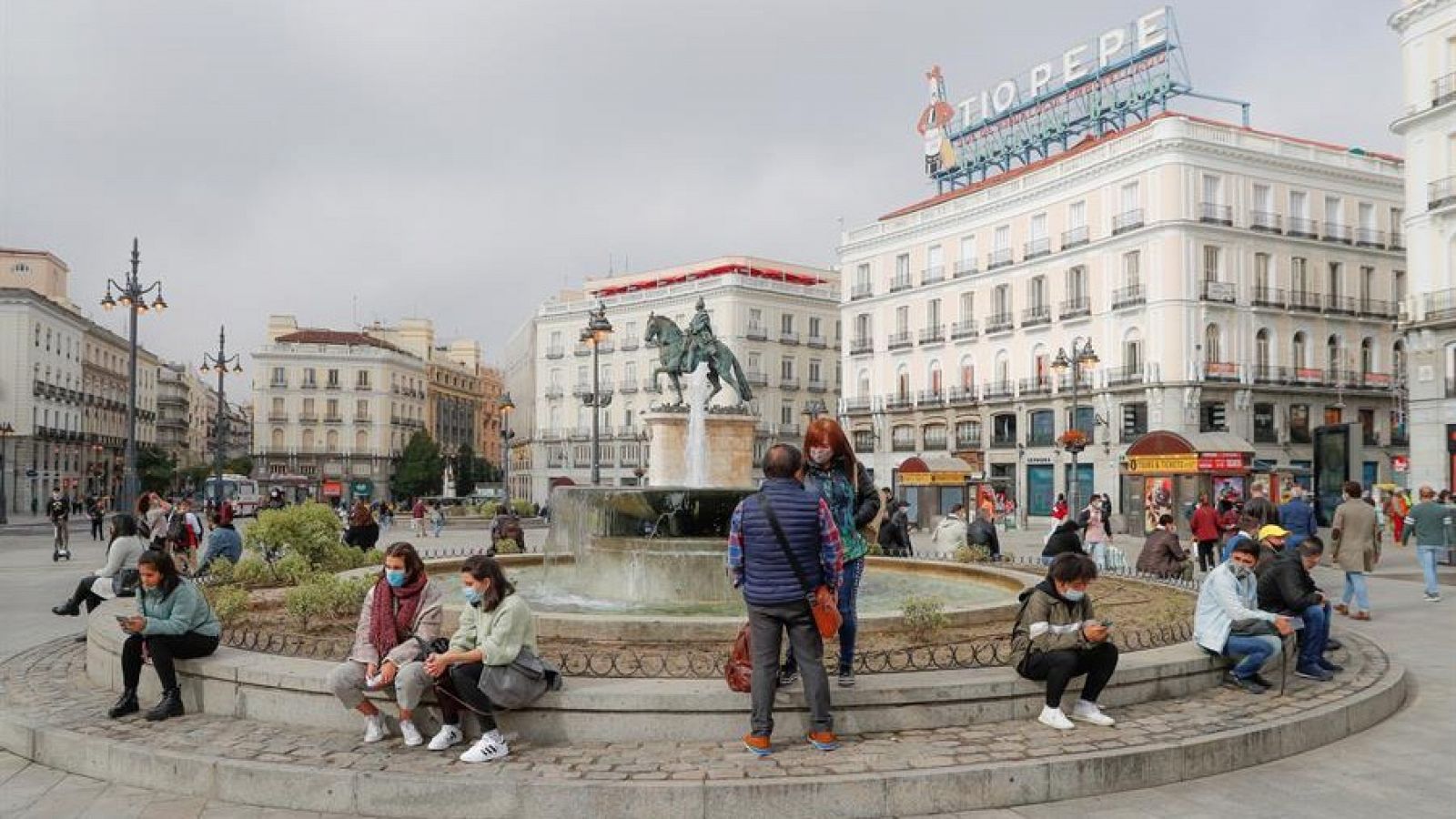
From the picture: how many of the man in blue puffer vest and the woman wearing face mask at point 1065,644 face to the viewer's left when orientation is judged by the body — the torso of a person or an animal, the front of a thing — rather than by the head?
0

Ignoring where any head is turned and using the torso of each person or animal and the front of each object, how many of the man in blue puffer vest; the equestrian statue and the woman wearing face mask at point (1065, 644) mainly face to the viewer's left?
1

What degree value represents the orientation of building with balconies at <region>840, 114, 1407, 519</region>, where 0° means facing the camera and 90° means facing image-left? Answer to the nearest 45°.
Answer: approximately 45°

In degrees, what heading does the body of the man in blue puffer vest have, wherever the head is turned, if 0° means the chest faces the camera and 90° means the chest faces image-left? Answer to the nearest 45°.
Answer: approximately 180°

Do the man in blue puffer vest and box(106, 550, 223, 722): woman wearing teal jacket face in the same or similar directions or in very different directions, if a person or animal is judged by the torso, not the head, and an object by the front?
very different directions

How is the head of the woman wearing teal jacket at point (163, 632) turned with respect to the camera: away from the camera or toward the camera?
toward the camera

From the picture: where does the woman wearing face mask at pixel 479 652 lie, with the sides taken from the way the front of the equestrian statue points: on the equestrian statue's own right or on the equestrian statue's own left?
on the equestrian statue's own left

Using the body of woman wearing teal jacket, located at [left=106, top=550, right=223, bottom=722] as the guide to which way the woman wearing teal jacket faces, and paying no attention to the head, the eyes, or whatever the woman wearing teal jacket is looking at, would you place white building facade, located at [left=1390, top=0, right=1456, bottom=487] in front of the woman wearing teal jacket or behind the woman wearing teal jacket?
behind

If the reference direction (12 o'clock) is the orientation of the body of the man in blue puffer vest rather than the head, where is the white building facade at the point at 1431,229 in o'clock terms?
The white building facade is roughly at 1 o'clock from the man in blue puffer vest.

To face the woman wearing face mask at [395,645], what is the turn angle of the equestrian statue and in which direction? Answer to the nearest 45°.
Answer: approximately 90° to its left

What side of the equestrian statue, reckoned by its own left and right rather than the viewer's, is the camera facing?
left

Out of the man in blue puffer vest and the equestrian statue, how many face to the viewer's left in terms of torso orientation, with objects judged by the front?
1

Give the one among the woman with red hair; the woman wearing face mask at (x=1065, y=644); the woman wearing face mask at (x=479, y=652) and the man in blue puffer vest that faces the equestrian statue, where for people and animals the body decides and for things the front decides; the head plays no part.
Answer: the man in blue puffer vest

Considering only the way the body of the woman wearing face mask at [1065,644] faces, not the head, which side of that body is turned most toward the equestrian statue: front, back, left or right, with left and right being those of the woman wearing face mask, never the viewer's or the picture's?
back

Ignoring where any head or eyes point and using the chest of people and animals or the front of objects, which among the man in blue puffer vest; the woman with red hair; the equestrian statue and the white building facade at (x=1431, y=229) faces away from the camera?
the man in blue puffer vest

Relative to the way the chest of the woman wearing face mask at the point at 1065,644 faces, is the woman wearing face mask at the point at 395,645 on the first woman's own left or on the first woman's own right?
on the first woman's own right

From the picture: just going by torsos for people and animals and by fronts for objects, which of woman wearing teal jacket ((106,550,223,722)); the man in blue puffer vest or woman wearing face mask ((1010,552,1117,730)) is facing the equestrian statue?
the man in blue puffer vest

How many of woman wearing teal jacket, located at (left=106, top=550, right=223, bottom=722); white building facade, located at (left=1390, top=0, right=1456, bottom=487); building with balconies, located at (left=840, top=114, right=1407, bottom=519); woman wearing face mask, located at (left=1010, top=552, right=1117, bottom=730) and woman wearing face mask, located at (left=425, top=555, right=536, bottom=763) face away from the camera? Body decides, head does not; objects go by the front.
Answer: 0

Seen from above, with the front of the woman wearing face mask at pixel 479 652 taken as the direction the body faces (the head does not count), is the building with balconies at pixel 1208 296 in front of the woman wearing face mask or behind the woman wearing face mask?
behind

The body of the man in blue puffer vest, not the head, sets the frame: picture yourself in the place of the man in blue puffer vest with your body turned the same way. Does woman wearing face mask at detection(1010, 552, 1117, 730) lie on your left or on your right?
on your right

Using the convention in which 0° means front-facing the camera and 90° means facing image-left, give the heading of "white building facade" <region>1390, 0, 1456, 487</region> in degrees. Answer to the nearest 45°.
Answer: approximately 45°
